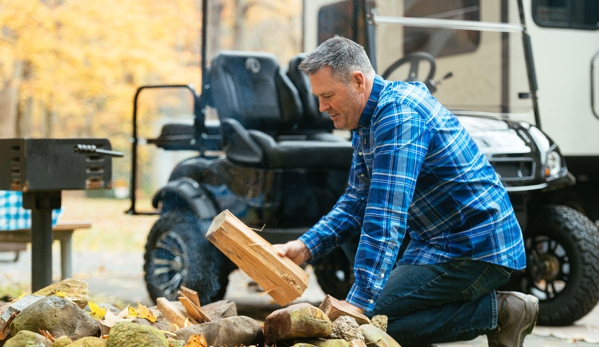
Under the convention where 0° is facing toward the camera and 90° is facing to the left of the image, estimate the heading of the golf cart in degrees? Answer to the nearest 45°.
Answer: approximately 315°

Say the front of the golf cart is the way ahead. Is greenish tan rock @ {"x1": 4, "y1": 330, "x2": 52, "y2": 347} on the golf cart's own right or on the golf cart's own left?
on the golf cart's own right

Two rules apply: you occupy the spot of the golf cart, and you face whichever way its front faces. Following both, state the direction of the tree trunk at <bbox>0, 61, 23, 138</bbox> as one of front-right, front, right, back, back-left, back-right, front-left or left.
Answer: back

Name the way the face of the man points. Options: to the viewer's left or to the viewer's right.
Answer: to the viewer's left

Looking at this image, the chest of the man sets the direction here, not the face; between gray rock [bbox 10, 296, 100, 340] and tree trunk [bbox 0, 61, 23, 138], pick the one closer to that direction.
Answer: the gray rock

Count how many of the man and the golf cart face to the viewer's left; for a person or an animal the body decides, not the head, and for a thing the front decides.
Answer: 1

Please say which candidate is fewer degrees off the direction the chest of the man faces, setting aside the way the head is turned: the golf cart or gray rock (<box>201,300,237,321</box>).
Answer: the gray rock

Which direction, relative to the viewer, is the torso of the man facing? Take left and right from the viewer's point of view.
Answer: facing to the left of the viewer

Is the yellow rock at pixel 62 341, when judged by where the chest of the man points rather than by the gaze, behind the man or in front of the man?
in front

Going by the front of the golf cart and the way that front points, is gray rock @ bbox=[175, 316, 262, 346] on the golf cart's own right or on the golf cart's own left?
on the golf cart's own right

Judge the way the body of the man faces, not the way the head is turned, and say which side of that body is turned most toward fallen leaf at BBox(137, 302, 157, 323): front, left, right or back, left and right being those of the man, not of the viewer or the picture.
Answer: front

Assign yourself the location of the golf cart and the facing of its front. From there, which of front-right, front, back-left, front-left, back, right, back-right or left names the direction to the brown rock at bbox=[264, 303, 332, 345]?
front-right

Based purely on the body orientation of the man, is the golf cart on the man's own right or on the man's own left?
on the man's own right
